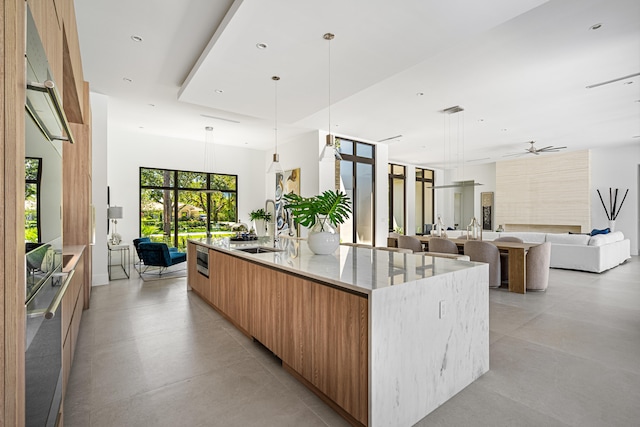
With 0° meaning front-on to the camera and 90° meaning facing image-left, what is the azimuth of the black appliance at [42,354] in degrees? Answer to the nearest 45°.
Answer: approximately 270°

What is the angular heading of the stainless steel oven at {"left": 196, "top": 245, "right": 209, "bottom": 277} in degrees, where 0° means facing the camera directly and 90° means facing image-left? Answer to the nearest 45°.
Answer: approximately 45°

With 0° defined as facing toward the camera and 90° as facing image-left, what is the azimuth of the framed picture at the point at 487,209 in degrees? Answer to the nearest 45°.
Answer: approximately 0°

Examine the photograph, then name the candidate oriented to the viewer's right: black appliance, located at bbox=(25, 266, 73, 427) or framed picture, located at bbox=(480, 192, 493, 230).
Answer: the black appliance

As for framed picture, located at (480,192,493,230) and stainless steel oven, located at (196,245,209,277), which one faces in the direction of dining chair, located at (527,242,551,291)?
the framed picture

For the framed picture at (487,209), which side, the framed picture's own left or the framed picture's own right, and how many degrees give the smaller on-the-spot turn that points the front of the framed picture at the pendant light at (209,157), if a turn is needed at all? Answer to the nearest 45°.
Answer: approximately 45° to the framed picture's own right

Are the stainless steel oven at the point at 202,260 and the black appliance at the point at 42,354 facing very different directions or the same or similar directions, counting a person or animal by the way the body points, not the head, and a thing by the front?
very different directions

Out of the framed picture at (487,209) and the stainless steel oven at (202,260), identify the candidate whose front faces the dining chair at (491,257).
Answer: the framed picture
